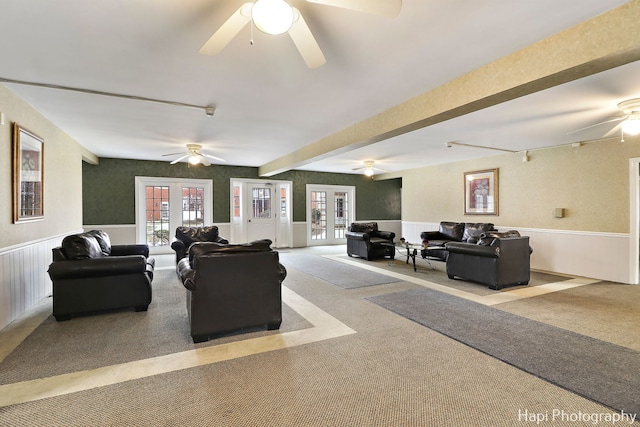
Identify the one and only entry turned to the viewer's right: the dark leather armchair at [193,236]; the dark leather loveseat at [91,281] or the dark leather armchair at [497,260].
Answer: the dark leather loveseat at [91,281]

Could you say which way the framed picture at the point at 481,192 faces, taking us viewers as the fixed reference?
facing the viewer and to the left of the viewer

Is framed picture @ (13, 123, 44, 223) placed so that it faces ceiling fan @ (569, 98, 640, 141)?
yes

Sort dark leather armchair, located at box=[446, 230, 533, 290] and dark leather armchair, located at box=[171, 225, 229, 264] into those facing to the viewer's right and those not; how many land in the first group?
0

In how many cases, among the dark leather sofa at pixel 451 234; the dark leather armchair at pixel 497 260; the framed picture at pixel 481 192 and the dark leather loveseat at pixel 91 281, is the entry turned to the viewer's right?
1

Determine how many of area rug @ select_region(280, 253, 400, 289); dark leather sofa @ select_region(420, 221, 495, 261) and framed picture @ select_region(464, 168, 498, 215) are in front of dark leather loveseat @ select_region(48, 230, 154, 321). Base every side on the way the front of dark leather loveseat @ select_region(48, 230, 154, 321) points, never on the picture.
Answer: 3

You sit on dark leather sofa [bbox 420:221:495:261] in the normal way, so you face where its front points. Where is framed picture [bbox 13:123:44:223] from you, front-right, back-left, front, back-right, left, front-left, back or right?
front

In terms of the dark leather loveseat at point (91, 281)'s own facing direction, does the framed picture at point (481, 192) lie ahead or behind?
ahead

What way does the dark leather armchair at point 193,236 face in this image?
toward the camera

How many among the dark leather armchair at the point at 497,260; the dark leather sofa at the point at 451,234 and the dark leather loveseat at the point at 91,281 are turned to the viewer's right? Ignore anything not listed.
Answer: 1

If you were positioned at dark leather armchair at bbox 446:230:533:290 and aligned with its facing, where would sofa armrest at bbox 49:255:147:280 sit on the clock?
The sofa armrest is roughly at 9 o'clock from the dark leather armchair.

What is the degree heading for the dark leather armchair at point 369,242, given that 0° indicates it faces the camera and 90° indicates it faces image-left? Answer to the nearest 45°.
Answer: approximately 315°

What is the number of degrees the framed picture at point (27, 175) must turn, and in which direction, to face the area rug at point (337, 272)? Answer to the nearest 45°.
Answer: approximately 45° to its left

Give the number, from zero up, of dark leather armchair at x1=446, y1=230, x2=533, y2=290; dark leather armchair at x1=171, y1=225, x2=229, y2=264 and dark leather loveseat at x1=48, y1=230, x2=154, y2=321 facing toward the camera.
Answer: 1

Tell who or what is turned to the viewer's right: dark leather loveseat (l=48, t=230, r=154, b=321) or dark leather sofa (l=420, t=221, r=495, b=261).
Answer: the dark leather loveseat
